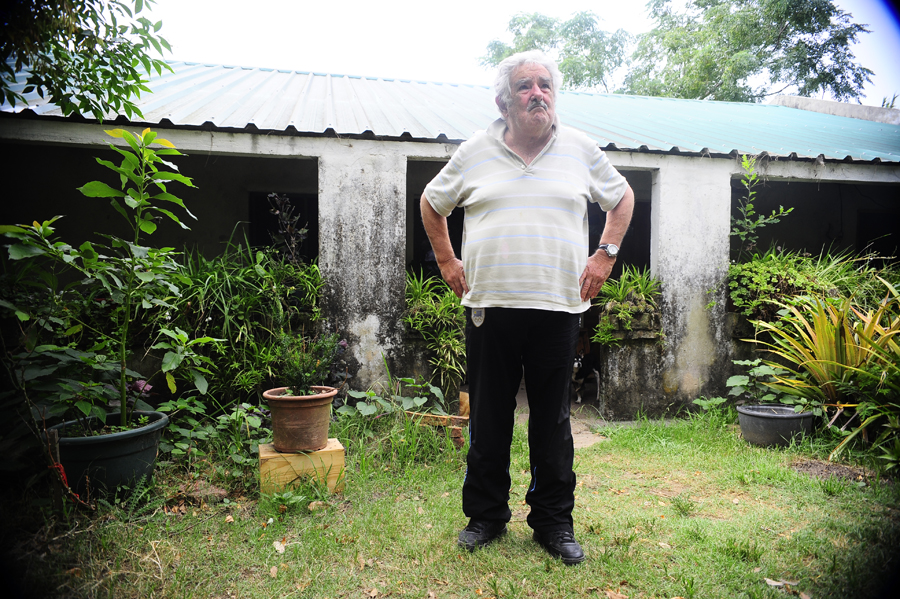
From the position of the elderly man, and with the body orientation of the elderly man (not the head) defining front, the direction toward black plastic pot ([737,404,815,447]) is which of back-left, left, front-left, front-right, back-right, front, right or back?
back-left

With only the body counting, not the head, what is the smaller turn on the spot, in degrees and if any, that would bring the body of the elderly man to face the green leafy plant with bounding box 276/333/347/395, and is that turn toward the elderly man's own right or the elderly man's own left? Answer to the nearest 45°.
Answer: approximately 135° to the elderly man's own right

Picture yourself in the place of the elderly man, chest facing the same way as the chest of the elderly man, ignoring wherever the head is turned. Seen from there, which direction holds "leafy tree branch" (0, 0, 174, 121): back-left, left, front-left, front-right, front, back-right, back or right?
right

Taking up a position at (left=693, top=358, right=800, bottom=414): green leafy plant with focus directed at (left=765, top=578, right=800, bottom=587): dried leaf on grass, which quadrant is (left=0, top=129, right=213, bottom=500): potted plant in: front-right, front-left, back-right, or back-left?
front-right

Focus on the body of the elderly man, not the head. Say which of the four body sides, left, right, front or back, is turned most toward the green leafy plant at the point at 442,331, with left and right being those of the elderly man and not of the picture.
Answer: back

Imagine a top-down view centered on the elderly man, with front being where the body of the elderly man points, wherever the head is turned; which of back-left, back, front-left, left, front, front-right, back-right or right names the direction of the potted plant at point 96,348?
right

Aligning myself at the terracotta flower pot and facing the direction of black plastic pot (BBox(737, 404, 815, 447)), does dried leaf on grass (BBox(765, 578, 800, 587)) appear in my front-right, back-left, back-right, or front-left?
front-right

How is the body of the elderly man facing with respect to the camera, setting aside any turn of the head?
toward the camera
